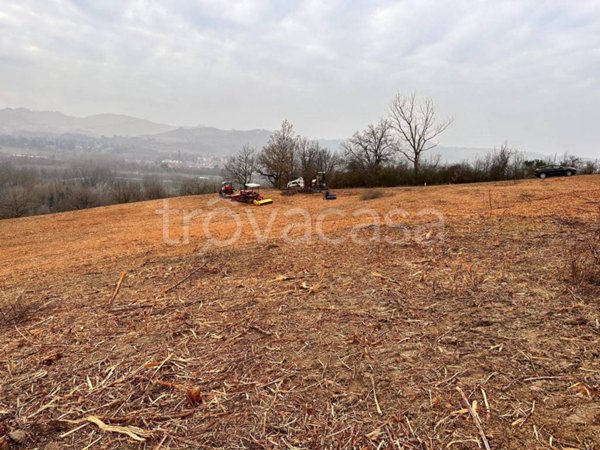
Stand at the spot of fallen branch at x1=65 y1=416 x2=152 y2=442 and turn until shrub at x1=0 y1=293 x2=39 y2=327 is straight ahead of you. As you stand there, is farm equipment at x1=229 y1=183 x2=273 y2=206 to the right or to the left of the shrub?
right

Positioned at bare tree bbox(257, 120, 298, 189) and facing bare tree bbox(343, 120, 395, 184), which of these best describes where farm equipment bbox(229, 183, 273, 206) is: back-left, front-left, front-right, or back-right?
back-right
